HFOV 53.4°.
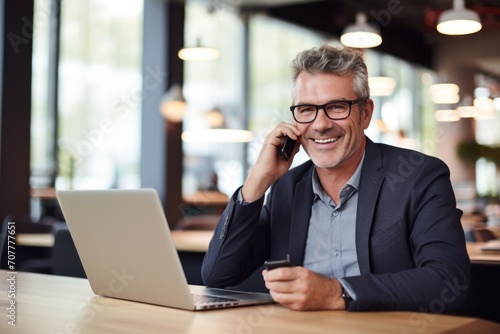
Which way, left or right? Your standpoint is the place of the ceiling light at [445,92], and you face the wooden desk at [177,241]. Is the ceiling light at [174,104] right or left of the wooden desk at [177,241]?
right

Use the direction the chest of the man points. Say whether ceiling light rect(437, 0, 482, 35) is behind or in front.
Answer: behind

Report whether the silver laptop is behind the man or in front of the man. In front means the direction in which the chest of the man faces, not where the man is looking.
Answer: in front

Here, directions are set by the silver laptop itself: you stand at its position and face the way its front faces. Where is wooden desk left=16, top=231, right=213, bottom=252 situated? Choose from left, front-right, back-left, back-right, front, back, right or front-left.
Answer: front-left

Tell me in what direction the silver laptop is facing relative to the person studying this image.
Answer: facing away from the viewer and to the right of the viewer

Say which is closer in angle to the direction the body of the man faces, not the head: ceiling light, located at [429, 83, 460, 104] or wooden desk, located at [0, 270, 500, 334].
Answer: the wooden desk

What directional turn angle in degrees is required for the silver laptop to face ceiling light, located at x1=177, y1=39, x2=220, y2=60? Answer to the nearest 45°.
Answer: approximately 45° to its left

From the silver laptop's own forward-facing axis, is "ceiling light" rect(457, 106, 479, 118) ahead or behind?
ahead

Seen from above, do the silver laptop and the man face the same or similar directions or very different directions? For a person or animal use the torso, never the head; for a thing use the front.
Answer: very different directions

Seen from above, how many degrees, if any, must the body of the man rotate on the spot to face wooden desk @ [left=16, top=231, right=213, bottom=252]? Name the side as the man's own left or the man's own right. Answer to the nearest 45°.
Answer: approximately 90° to the man's own right
